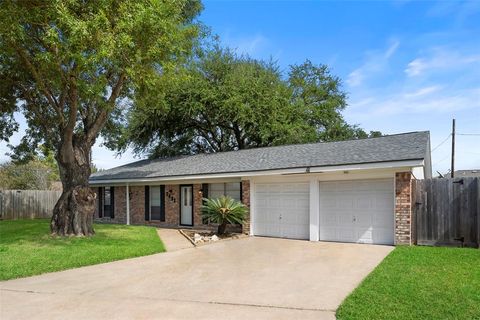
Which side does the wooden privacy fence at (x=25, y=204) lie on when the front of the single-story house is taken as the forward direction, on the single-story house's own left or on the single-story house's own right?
on the single-story house's own right

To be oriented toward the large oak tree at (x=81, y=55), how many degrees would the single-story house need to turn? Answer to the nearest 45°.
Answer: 0° — it already faces it

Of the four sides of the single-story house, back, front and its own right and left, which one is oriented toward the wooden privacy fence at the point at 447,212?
left

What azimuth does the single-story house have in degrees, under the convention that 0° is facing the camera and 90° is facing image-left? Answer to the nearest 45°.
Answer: approximately 45°

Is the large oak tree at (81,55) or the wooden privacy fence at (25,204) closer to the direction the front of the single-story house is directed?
the large oak tree
